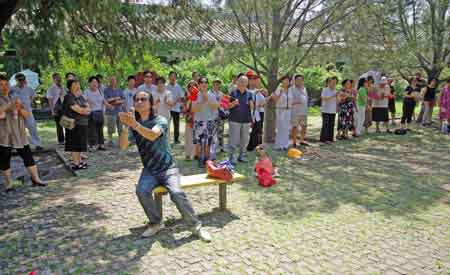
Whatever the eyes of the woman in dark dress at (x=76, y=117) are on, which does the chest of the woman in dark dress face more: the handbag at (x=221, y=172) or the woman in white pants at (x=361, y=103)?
the handbag

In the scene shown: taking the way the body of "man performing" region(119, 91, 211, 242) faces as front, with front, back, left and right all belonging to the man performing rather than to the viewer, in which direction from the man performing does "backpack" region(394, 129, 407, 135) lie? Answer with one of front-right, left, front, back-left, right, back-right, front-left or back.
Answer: back

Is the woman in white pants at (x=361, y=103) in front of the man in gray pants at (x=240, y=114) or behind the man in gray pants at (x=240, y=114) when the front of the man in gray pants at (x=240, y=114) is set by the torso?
behind

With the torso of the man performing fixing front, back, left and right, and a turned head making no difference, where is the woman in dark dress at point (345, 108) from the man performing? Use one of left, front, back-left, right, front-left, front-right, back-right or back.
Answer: back

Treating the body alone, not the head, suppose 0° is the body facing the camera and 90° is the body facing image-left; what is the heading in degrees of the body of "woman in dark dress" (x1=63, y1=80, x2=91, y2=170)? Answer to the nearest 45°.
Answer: approximately 315°

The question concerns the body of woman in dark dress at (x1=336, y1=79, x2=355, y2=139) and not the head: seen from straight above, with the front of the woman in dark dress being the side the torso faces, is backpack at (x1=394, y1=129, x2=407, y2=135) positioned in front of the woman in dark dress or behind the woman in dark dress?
behind

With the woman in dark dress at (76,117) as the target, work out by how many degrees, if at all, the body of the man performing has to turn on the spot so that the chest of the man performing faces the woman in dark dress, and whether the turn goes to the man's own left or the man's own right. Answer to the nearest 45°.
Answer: approximately 90° to the man's own right

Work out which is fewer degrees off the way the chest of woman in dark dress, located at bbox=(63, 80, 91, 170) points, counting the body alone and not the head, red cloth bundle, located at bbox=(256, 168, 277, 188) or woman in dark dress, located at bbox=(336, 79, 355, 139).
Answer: the red cloth bundle
